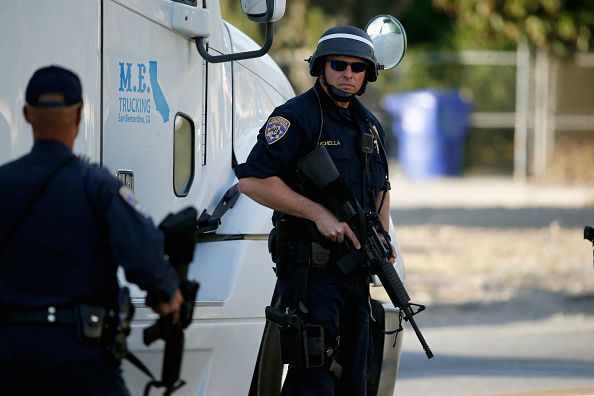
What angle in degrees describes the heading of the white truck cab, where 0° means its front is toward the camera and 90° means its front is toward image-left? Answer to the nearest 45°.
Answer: approximately 225°

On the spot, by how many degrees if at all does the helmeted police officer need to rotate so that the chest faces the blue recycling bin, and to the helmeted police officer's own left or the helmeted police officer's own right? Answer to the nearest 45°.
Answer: approximately 135° to the helmeted police officer's own left

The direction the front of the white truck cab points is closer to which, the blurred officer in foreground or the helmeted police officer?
the helmeted police officer

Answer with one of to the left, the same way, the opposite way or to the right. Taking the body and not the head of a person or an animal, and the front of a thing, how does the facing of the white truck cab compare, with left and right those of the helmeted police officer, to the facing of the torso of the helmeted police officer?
to the left

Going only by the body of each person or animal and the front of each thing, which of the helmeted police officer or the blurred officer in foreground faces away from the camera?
the blurred officer in foreground

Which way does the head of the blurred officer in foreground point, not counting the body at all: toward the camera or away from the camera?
away from the camera

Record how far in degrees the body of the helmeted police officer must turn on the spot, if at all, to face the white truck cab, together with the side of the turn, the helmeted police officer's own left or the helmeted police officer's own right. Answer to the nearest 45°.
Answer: approximately 135° to the helmeted police officer's own right

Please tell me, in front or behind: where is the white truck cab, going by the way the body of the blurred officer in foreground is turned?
in front

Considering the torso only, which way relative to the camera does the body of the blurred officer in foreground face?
away from the camera

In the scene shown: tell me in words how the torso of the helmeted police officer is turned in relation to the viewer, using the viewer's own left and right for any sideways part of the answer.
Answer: facing the viewer and to the right of the viewer

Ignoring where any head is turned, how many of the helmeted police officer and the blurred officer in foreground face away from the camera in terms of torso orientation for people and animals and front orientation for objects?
1
